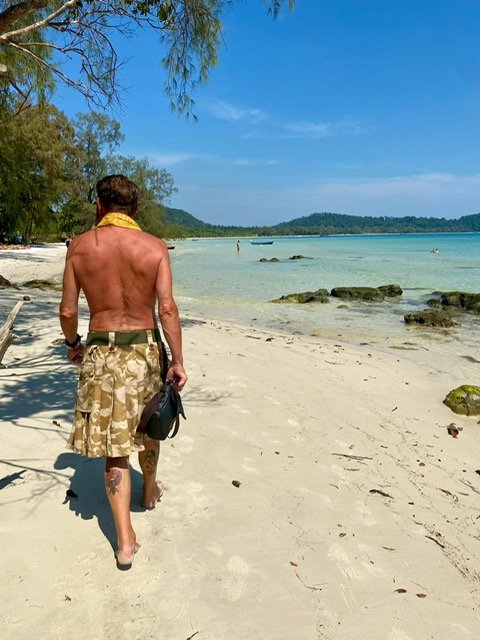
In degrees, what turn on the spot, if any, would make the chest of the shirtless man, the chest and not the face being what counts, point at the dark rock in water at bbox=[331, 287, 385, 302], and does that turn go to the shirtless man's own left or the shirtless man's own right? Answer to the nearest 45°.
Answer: approximately 45° to the shirtless man's own right

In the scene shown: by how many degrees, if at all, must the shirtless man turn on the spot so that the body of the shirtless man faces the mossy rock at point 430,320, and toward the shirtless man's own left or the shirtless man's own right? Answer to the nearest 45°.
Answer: approximately 45° to the shirtless man's own right

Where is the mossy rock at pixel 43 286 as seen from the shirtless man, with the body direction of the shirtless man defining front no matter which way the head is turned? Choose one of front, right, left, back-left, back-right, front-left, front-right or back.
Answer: front

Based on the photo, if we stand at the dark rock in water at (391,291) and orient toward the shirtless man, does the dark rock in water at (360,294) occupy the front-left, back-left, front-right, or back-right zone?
front-right

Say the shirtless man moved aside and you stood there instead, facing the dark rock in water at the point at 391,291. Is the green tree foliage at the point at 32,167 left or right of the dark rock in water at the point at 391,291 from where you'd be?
left

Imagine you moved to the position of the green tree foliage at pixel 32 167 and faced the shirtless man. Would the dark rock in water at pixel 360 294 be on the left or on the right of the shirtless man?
left

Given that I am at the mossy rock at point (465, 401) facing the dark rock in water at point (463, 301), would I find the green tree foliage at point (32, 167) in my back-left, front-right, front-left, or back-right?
front-left

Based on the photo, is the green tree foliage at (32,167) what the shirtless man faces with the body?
yes

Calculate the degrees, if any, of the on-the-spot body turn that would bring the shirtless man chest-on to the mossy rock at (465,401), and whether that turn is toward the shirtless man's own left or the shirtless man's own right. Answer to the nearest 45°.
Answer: approximately 45° to the shirtless man's own right

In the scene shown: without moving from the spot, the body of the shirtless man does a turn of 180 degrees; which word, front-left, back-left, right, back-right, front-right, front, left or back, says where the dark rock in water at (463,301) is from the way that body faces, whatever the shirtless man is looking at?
back-left

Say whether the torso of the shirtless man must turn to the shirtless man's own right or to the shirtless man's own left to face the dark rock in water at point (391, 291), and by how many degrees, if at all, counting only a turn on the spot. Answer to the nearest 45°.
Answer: approximately 45° to the shirtless man's own right

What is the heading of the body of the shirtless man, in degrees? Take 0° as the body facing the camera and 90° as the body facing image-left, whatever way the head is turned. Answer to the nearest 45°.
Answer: approximately 180°

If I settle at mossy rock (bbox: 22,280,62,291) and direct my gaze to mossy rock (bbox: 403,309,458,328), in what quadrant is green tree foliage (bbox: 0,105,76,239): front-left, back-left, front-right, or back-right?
back-left
